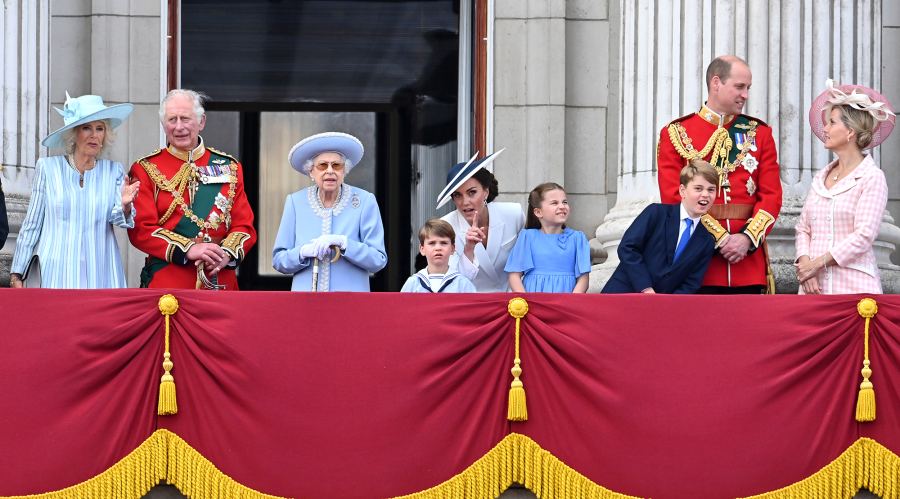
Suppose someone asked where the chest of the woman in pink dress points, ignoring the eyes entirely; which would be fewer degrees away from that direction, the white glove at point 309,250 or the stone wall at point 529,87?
the white glove

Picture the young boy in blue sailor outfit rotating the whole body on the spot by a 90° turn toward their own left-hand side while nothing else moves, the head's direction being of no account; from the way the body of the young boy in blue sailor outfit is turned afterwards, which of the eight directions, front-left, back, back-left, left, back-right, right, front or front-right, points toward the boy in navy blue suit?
front

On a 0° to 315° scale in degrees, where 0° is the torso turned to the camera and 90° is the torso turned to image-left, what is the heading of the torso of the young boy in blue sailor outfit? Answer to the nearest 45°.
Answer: approximately 0°

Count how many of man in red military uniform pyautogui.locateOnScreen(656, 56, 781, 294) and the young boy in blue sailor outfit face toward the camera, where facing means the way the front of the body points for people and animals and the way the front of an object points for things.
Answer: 2

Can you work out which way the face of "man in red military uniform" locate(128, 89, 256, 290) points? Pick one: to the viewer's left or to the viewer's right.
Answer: to the viewer's left

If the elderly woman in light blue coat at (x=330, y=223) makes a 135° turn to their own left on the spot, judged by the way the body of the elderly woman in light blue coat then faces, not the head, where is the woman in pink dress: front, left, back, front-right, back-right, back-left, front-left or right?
front-right

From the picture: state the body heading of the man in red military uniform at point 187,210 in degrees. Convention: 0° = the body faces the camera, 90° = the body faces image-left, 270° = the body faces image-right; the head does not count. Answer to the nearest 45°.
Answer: approximately 0°

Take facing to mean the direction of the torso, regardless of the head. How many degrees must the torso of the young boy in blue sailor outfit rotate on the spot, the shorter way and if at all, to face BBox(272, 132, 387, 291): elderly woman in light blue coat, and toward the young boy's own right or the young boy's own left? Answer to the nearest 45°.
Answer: approximately 90° to the young boy's own right
